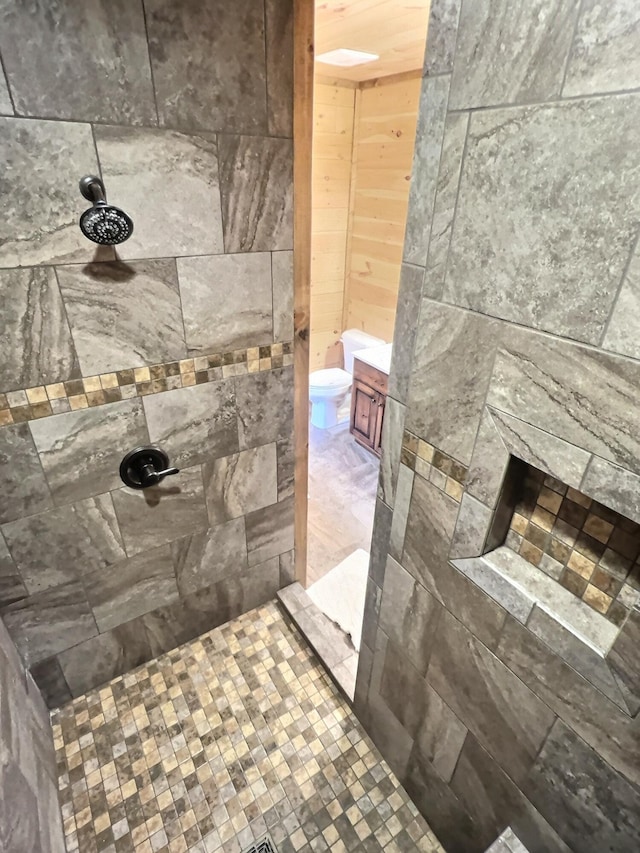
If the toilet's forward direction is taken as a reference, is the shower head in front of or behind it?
in front

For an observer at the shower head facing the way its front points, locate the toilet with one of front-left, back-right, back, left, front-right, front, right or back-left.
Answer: back-left

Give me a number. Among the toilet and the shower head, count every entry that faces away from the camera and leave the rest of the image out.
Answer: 0

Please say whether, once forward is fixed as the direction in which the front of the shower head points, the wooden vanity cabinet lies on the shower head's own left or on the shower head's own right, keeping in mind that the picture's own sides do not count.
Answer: on the shower head's own left

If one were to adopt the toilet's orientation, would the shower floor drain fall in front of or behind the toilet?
in front

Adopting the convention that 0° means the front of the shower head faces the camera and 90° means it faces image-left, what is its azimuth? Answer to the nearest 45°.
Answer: approximately 0°
